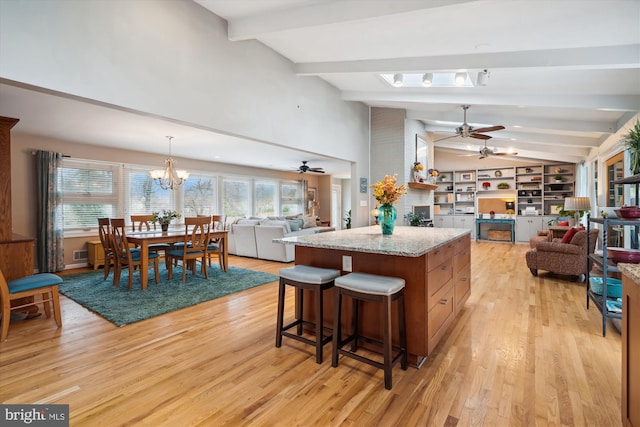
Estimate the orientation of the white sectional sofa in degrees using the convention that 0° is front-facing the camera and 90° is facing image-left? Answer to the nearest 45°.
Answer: approximately 225°

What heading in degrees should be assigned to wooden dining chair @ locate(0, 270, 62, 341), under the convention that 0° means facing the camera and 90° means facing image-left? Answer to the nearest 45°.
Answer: approximately 225°

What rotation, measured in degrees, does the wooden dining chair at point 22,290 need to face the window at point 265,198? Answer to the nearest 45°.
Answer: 0° — it already faces it

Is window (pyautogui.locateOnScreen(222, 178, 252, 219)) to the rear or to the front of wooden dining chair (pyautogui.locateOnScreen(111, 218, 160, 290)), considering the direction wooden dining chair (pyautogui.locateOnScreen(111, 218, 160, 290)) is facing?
to the front

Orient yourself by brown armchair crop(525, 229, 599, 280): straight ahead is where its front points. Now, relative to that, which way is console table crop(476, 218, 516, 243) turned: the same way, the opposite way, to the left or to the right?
to the left

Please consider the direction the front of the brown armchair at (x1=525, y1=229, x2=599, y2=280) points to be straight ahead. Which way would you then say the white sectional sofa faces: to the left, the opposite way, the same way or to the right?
to the right

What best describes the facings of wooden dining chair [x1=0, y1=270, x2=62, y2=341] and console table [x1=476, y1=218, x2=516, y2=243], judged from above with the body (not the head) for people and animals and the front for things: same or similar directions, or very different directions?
very different directions

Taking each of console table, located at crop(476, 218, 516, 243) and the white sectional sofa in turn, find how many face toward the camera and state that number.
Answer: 1

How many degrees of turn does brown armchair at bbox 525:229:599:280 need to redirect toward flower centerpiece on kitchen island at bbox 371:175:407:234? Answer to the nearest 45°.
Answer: approximately 45° to its left

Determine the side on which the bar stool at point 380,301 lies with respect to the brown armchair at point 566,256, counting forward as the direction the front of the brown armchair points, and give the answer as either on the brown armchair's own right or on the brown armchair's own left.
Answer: on the brown armchair's own left

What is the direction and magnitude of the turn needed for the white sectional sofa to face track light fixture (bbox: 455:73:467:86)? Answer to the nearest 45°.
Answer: approximately 90° to its right

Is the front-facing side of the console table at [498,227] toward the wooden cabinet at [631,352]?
yes

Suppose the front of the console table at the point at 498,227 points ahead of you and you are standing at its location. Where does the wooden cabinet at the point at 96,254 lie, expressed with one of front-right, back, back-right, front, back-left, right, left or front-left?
front-right

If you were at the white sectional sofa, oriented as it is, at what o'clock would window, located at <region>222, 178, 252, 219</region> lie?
The window is roughly at 10 o'clock from the white sectional sofa.
